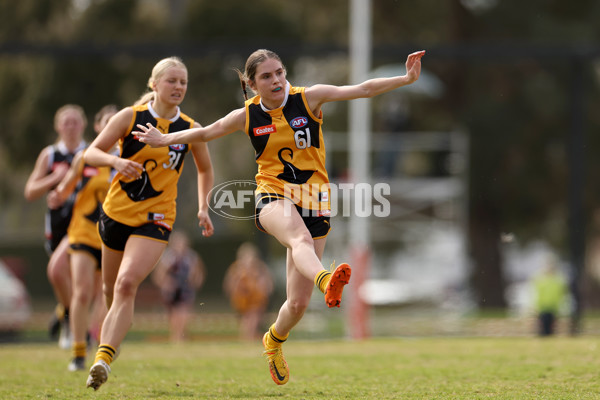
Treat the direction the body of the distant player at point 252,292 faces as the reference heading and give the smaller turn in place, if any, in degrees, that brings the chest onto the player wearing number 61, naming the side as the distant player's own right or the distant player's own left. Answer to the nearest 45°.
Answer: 0° — they already face them

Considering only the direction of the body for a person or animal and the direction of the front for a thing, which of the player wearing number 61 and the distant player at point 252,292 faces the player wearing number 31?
the distant player

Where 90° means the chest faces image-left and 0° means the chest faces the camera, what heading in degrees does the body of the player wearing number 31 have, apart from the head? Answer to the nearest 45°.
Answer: approximately 315°

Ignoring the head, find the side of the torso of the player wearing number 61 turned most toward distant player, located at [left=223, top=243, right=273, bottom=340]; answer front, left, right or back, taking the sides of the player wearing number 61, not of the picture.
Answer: back

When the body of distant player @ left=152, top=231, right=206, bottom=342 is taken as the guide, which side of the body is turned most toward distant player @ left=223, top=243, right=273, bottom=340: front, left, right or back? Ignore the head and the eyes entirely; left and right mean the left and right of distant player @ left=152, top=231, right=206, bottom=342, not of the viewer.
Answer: left

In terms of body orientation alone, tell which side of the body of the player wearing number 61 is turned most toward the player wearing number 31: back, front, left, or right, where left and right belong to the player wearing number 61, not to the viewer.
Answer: right

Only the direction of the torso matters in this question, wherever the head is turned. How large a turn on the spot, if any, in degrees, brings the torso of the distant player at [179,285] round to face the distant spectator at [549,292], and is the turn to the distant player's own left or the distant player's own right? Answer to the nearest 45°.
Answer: approximately 90° to the distant player's own left

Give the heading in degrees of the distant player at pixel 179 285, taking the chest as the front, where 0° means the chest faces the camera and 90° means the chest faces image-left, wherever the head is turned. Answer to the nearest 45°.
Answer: approximately 0°

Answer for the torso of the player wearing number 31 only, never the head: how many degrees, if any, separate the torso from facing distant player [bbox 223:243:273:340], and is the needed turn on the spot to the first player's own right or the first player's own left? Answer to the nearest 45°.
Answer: approximately 135° to the first player's own left
